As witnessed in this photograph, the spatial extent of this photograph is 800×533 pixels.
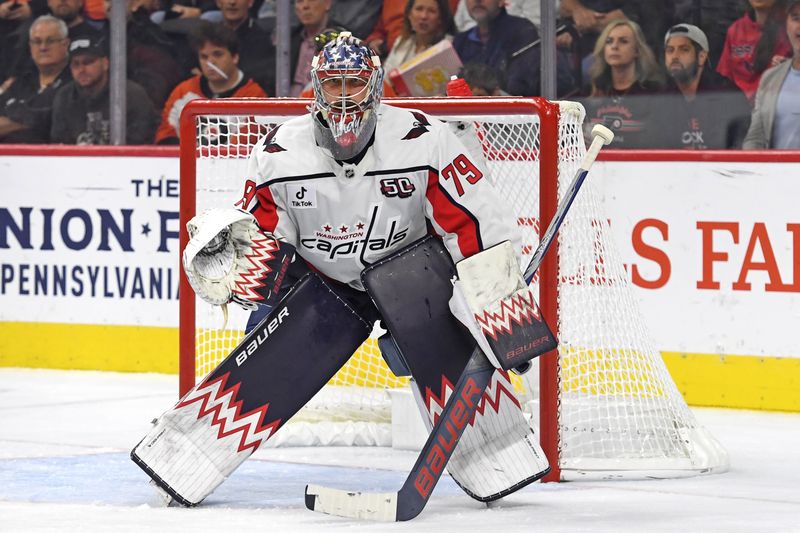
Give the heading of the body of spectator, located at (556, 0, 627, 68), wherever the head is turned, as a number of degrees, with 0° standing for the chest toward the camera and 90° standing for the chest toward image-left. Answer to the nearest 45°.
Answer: approximately 0°

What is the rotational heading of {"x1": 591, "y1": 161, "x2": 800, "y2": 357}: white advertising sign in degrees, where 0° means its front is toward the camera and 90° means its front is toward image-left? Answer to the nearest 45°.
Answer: approximately 0°
